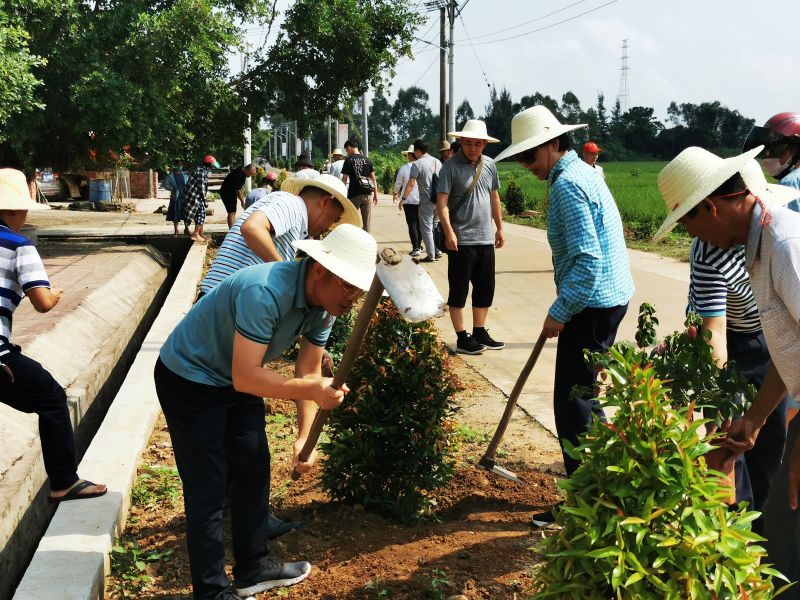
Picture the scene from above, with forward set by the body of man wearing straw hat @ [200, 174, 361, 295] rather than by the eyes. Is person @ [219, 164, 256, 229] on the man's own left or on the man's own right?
on the man's own left

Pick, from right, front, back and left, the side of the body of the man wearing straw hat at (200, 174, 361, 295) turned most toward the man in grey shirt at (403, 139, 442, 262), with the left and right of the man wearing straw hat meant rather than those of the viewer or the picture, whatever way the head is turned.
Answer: left

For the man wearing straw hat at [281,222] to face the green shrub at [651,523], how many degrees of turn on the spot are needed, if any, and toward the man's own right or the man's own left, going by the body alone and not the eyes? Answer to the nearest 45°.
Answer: approximately 90° to the man's own right

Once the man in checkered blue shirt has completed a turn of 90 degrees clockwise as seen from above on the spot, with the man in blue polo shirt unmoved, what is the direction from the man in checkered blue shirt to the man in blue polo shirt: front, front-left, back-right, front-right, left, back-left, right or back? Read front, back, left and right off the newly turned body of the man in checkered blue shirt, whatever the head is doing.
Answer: back-left

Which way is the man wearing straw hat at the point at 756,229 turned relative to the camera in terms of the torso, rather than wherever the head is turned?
to the viewer's left

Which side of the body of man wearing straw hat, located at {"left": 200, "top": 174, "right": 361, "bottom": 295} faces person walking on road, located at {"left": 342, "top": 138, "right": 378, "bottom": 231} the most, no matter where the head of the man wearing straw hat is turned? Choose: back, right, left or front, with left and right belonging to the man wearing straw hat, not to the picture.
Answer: left

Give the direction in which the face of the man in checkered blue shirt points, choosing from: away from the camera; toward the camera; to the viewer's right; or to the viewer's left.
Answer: to the viewer's left

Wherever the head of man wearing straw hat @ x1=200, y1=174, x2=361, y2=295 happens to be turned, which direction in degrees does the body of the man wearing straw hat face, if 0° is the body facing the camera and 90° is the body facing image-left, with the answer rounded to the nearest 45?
approximately 270°

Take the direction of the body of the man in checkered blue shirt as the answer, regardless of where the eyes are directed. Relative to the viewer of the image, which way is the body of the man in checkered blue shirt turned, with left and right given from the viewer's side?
facing to the left of the viewer

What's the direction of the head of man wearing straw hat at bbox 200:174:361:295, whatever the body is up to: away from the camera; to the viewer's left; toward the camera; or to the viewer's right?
to the viewer's right

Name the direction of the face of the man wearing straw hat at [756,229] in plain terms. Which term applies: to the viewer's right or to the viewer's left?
to the viewer's left

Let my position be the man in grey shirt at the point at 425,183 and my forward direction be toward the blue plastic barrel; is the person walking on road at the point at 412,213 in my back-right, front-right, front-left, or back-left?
front-right
